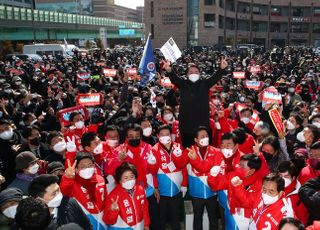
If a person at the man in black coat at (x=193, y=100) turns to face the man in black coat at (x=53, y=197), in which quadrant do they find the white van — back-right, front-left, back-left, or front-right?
back-right

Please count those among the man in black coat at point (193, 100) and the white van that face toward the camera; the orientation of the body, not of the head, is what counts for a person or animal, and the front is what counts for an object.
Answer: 1

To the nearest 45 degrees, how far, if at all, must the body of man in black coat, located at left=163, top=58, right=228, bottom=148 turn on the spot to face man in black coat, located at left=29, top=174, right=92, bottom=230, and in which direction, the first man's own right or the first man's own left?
approximately 45° to the first man's own right

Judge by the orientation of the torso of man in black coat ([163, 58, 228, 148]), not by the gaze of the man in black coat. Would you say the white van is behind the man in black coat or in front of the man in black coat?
behind

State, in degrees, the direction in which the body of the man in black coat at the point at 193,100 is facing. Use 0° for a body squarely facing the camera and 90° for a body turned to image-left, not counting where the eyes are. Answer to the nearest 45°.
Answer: approximately 0°

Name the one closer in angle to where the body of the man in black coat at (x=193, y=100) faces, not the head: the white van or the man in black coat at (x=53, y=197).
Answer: the man in black coat

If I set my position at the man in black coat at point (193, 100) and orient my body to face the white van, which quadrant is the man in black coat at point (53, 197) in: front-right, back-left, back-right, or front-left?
back-left
